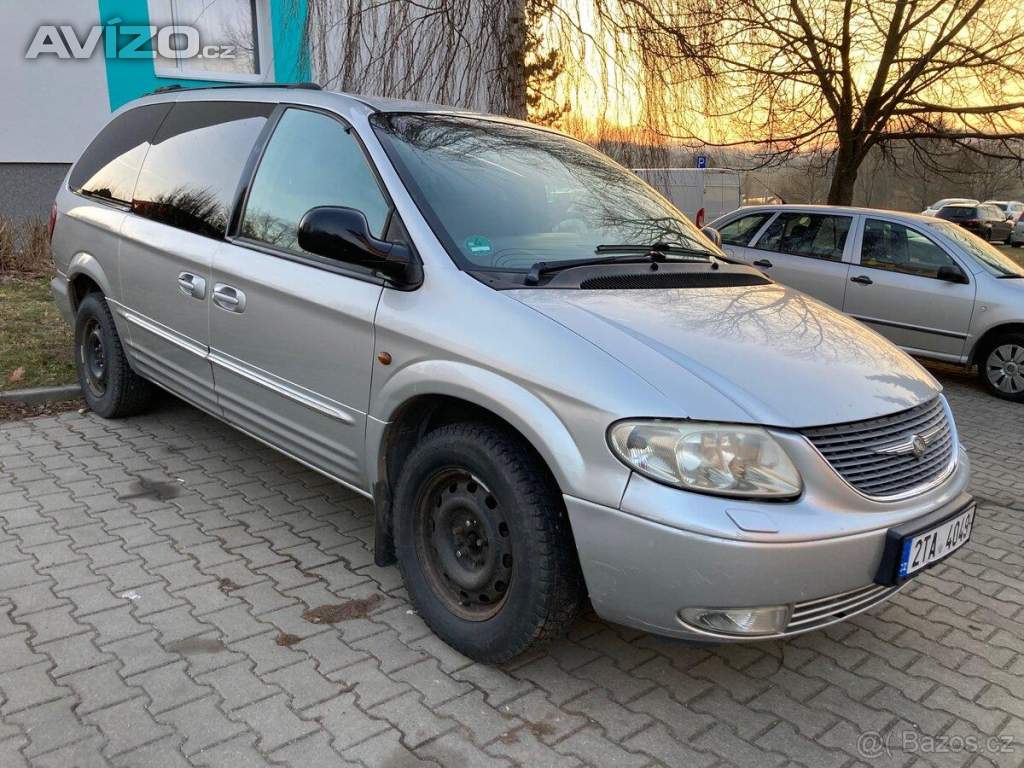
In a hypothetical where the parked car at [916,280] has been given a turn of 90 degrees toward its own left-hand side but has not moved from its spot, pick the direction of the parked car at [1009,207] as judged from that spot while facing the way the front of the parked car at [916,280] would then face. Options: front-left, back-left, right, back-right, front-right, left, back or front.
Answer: front-left

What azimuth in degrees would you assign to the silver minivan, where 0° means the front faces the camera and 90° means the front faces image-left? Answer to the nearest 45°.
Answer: approximately 315°

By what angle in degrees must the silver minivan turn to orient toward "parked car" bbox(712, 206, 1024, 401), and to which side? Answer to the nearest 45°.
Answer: approximately 90° to its left

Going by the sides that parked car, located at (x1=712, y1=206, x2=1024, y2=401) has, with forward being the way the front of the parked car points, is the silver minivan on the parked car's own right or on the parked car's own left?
on the parked car's own right

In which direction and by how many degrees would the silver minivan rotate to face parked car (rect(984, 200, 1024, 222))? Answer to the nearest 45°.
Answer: approximately 90° to its left

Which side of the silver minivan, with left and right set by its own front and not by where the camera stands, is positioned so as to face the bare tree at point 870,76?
left

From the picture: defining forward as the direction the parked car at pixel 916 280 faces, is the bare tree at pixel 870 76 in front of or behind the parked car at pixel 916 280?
behind

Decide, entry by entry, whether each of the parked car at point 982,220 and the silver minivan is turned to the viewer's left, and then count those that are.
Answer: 0
